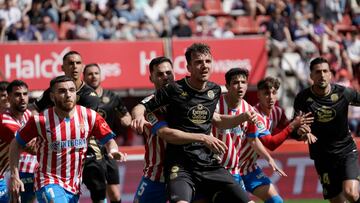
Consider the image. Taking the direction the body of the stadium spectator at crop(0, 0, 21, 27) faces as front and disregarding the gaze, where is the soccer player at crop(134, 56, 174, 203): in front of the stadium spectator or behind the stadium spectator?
in front

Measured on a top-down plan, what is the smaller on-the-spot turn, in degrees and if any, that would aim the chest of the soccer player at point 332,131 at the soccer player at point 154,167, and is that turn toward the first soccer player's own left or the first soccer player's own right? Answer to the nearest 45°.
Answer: approximately 45° to the first soccer player's own right

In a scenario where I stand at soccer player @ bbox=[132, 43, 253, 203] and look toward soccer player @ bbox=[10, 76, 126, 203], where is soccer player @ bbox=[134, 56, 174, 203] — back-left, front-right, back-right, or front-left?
front-right

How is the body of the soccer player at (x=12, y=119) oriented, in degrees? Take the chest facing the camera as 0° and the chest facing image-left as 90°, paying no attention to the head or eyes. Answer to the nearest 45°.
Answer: approximately 315°

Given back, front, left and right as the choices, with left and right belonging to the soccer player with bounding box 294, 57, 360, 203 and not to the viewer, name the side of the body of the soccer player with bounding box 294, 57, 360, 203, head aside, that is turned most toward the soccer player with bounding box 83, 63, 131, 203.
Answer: right

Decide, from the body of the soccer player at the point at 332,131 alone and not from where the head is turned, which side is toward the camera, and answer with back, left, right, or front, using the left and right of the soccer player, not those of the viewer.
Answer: front

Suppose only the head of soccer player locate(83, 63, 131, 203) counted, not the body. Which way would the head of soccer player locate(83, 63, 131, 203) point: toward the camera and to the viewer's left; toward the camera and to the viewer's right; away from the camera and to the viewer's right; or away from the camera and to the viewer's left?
toward the camera and to the viewer's right

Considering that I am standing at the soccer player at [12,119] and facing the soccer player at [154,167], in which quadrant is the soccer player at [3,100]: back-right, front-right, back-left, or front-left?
back-left

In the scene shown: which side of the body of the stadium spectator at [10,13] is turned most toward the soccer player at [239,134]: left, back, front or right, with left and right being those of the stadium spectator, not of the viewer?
front

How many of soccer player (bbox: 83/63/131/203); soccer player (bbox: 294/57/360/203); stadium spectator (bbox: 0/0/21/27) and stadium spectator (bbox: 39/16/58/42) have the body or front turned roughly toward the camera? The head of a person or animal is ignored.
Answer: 4

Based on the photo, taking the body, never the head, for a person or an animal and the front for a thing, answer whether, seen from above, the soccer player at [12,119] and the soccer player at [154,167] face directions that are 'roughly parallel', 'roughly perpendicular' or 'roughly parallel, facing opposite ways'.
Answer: roughly parallel

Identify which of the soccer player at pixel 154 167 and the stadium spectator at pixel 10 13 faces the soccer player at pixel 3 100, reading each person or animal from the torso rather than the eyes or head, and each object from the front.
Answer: the stadium spectator

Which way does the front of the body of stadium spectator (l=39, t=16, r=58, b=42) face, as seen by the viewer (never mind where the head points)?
toward the camera

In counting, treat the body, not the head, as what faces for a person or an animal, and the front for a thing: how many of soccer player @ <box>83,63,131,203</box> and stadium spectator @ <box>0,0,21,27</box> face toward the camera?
2

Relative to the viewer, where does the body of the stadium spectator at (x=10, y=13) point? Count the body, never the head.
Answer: toward the camera
